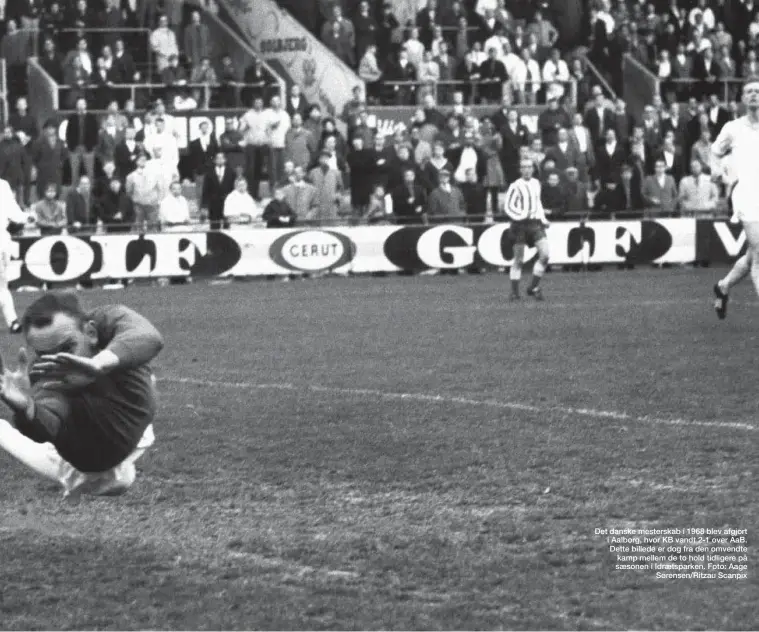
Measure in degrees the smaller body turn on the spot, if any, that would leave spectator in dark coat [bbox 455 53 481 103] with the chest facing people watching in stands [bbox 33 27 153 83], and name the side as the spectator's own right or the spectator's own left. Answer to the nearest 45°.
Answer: approximately 90° to the spectator's own right

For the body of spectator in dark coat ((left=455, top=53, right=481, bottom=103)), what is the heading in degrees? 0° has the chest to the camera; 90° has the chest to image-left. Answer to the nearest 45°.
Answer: approximately 0°

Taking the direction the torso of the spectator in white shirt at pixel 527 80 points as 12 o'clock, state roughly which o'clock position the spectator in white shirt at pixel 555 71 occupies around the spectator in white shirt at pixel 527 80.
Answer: the spectator in white shirt at pixel 555 71 is roughly at 8 o'clock from the spectator in white shirt at pixel 527 80.

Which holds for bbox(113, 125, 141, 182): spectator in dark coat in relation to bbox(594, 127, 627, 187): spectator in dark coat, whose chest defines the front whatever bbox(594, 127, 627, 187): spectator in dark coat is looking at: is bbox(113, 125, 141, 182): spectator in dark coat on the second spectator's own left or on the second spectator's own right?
on the second spectator's own right

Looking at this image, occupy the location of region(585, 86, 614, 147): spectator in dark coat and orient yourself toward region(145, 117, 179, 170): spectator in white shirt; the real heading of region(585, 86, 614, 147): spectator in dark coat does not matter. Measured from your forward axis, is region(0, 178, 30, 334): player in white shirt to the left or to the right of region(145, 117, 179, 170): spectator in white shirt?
left

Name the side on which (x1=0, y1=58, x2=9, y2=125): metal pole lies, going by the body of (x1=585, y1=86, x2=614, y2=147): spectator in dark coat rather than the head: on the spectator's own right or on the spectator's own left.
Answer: on the spectator's own right

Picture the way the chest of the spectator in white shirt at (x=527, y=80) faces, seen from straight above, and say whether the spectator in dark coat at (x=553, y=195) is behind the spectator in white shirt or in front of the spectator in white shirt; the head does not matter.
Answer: in front

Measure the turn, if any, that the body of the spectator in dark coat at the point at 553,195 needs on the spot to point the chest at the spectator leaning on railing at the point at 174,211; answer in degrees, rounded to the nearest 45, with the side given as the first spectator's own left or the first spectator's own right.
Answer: approximately 90° to the first spectator's own right

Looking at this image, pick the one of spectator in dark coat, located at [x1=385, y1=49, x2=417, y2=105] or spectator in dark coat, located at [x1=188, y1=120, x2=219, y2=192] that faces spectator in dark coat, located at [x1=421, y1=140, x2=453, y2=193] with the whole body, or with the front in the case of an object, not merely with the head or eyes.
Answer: spectator in dark coat, located at [x1=385, y1=49, x2=417, y2=105]

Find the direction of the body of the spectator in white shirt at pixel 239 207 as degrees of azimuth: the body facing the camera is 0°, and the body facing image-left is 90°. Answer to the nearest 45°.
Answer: approximately 0°
